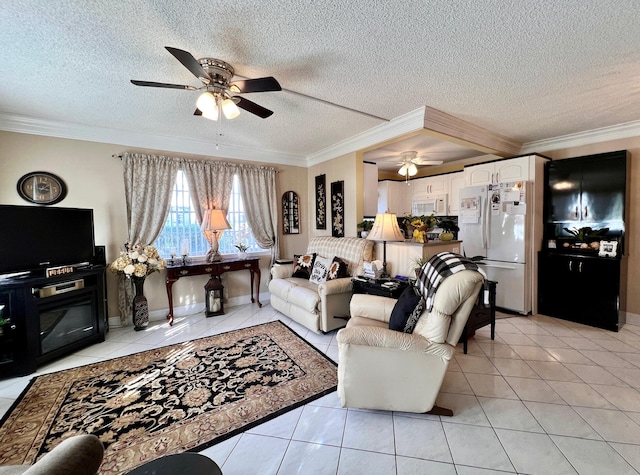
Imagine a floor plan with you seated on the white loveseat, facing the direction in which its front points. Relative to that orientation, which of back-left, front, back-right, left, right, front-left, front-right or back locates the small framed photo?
back-left

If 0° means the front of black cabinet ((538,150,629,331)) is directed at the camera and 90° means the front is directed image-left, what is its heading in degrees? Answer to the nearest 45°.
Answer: approximately 45°

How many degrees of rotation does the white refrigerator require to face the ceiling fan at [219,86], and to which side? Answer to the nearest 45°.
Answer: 0° — it already faces it

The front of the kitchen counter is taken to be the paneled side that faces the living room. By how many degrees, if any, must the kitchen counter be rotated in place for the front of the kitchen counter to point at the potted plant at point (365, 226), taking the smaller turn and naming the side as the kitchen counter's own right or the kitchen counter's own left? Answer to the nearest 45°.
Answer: approximately 90° to the kitchen counter's own right

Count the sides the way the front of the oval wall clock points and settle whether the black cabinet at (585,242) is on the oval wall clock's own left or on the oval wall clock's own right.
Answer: on the oval wall clock's own left

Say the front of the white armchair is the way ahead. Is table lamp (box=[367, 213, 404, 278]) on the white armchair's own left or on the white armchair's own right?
on the white armchair's own right
